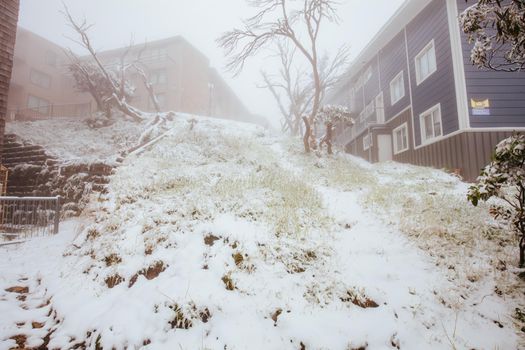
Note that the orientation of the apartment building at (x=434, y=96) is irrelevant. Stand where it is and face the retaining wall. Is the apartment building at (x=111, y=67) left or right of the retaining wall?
right

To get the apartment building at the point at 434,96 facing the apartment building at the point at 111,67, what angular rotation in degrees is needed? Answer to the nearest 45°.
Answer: approximately 45° to its right

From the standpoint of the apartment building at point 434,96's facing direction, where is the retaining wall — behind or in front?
in front

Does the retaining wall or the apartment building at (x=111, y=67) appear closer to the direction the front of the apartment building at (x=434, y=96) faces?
the retaining wall

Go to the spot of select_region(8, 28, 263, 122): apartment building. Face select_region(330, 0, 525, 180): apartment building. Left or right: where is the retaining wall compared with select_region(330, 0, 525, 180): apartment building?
right

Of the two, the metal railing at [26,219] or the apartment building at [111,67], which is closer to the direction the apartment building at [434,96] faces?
the metal railing

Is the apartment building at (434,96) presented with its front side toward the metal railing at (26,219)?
yes

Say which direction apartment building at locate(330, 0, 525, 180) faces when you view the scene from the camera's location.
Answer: facing the viewer and to the left of the viewer
